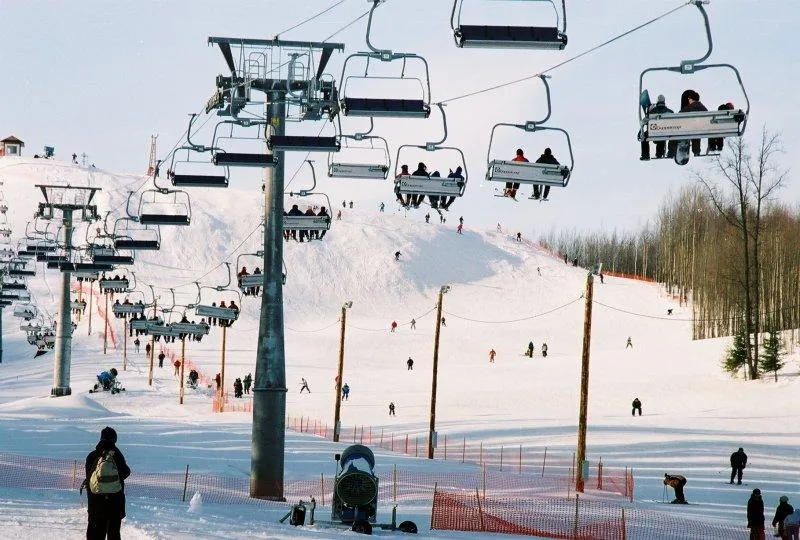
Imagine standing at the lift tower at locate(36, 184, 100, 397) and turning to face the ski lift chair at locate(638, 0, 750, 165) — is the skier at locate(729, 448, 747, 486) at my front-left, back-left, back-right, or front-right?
front-left

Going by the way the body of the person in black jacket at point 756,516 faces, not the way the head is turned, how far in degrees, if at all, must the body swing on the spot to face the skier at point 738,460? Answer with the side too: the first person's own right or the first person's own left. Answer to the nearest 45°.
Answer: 0° — they already face them

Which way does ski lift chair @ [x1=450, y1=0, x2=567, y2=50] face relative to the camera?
toward the camera

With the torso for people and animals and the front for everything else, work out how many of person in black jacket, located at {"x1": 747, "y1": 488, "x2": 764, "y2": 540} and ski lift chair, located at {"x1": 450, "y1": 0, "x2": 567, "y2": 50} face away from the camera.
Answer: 1

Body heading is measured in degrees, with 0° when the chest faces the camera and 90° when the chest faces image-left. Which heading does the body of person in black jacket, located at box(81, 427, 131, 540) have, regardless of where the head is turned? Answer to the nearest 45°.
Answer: approximately 180°

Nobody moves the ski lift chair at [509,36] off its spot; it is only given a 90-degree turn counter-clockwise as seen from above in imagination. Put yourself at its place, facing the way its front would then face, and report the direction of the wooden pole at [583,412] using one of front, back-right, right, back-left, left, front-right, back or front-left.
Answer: left

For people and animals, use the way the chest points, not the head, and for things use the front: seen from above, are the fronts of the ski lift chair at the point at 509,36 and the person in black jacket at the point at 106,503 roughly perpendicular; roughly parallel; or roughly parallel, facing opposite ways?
roughly parallel, facing opposite ways

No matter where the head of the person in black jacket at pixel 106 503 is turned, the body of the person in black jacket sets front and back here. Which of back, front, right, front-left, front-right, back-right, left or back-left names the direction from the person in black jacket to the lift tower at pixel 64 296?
front

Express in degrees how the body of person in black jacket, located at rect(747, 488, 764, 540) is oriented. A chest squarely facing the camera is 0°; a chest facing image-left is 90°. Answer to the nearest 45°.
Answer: approximately 180°

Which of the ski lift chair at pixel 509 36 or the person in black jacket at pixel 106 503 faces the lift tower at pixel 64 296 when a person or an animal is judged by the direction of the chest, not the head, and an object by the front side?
the person in black jacket
